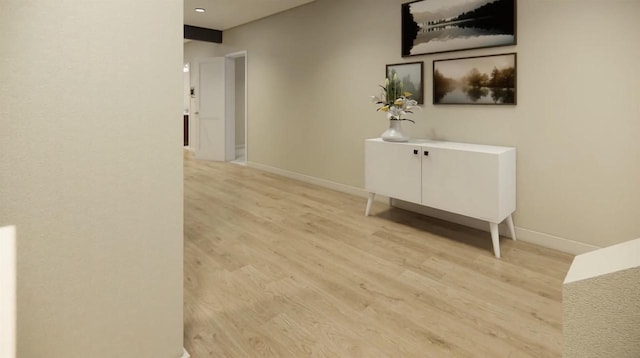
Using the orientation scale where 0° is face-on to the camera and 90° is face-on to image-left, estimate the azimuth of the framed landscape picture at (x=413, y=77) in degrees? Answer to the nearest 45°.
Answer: approximately 45°

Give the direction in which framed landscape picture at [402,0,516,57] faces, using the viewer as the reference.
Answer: facing the viewer and to the left of the viewer

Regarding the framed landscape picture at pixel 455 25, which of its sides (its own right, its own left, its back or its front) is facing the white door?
right

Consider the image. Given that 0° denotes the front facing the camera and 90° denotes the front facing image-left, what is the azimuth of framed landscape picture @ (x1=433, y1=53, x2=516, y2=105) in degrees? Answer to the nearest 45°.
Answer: approximately 45°

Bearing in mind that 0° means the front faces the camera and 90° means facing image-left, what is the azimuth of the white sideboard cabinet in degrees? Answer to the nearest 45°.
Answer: approximately 45°
